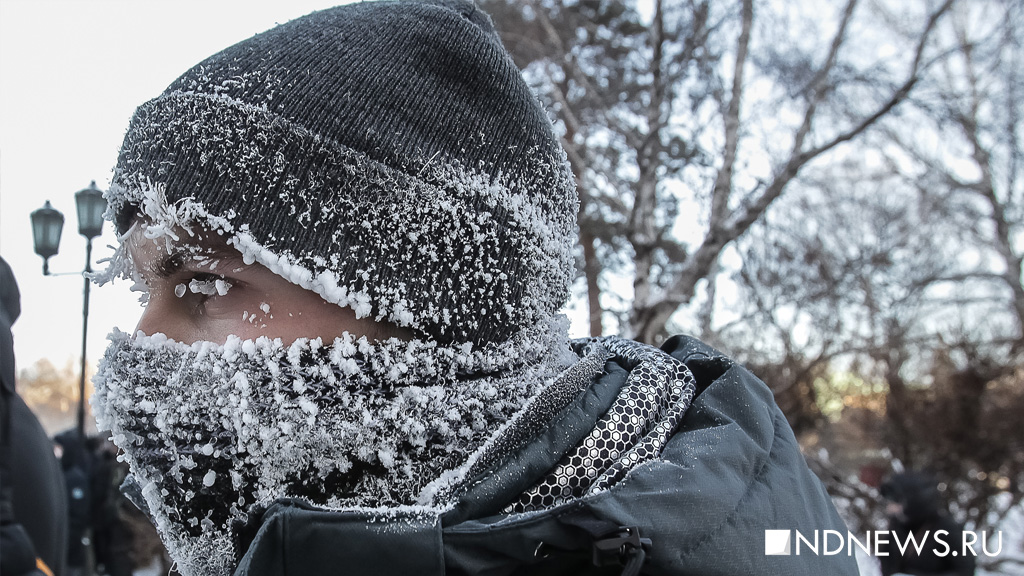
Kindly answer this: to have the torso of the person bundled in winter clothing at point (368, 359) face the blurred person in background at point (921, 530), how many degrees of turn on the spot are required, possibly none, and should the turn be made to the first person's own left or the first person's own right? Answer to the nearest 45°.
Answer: approximately 135° to the first person's own right

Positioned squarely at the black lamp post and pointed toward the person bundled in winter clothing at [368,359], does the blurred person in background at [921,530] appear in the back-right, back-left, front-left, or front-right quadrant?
front-left

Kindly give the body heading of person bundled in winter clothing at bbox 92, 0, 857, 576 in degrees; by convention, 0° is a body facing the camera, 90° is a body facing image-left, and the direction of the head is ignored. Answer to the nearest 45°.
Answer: approximately 90°
